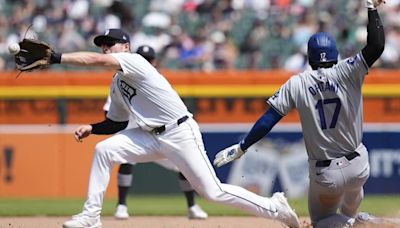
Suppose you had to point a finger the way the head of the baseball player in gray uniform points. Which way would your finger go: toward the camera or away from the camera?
away from the camera

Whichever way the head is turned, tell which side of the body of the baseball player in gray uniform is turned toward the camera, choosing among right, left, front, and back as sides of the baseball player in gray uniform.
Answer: back

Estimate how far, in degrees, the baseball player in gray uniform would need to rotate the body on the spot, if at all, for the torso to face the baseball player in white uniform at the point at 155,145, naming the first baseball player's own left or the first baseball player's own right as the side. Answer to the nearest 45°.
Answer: approximately 90° to the first baseball player's own left
